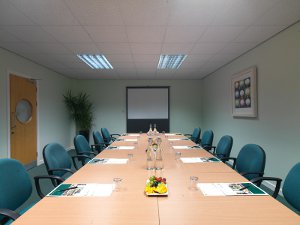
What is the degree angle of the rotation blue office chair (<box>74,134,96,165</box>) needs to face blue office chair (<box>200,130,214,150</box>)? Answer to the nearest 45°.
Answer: approximately 45° to its left

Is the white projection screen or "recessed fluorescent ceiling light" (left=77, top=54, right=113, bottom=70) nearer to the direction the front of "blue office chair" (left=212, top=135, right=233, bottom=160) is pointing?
the recessed fluorescent ceiling light

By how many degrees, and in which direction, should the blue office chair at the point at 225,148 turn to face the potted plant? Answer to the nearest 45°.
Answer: approximately 90° to its right

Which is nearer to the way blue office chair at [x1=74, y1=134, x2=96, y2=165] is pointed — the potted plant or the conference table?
the conference table

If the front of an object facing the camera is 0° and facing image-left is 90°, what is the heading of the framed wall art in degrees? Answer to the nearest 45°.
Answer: approximately 45°

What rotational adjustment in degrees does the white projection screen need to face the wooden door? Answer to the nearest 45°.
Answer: approximately 45° to its right

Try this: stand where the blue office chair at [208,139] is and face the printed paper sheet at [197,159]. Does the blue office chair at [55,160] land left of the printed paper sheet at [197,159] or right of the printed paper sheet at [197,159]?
right

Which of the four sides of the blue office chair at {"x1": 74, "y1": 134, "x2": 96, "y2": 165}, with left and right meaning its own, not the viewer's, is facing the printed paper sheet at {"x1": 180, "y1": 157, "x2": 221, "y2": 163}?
front

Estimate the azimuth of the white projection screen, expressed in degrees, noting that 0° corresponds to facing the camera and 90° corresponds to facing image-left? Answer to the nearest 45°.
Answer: approximately 0°

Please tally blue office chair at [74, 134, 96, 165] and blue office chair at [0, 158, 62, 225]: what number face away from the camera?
0

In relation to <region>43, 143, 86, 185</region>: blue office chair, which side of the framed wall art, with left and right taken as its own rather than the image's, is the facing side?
front

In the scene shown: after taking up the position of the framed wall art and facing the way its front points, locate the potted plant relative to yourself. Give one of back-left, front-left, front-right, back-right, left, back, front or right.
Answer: front-right

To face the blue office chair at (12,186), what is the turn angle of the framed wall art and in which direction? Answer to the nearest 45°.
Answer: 0° — it already faces it

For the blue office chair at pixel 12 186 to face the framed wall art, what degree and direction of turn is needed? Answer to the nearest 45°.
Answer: approximately 45° to its left
